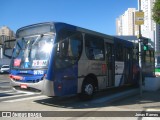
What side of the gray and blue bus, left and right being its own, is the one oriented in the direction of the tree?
back

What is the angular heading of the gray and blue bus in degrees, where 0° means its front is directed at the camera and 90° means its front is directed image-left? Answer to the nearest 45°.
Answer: approximately 45°
